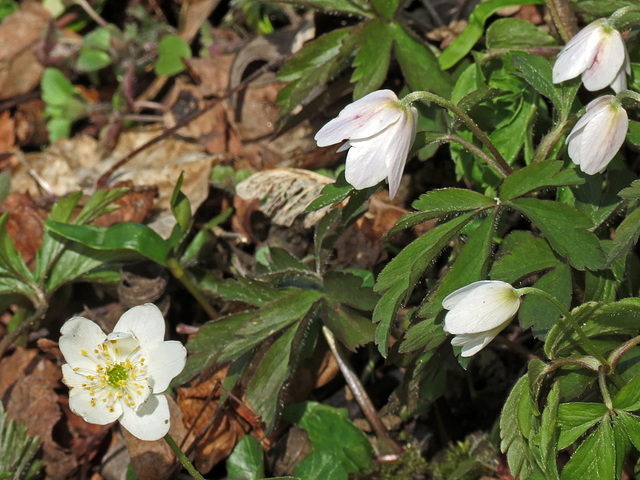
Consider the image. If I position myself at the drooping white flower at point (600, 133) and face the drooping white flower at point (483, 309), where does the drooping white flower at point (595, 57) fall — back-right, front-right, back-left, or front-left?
back-right

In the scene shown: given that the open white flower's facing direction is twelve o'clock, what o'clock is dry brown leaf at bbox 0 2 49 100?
The dry brown leaf is roughly at 6 o'clock from the open white flower.

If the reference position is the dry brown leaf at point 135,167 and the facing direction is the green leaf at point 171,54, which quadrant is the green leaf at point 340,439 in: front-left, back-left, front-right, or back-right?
back-right

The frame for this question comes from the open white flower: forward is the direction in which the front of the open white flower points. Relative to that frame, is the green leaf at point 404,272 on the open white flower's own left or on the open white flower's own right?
on the open white flower's own left

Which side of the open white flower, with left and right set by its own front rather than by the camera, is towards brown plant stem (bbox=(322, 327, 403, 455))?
left

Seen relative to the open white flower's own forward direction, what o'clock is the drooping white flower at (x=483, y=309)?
The drooping white flower is roughly at 10 o'clock from the open white flower.

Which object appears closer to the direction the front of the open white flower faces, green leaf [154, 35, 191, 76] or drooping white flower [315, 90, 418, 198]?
the drooping white flower

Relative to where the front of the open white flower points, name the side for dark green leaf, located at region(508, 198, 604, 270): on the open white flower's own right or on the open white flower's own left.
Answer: on the open white flower's own left

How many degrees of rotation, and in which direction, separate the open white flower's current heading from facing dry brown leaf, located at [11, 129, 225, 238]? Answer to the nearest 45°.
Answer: approximately 180°

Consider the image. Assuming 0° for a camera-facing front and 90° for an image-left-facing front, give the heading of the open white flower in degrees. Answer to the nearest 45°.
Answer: approximately 0°
